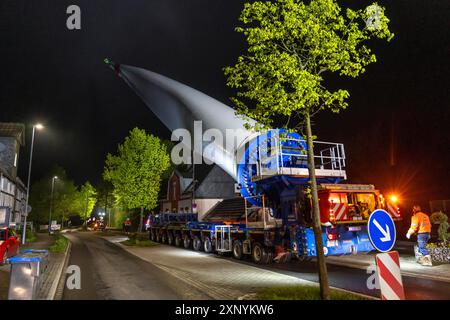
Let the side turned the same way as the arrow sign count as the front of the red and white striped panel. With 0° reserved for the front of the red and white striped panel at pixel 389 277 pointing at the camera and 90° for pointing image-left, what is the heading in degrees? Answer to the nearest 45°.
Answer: approximately 0°

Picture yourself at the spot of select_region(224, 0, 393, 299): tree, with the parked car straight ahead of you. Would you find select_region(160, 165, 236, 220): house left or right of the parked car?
right

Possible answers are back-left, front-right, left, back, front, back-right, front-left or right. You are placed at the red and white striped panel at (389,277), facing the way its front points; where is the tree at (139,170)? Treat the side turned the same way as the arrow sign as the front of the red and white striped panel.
back-right

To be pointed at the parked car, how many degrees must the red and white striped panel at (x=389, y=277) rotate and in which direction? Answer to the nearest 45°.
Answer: approximately 90° to its right

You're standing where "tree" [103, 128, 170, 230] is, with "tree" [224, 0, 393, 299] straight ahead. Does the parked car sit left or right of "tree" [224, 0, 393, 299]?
right

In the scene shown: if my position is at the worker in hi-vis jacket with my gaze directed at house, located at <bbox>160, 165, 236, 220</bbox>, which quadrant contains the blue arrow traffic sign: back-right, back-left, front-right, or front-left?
back-left

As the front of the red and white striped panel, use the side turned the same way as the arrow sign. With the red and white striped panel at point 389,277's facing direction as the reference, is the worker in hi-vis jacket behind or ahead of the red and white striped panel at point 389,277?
behind

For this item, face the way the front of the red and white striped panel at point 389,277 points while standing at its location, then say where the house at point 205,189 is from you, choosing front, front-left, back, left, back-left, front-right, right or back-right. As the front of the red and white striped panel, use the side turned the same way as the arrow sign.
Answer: back-right
